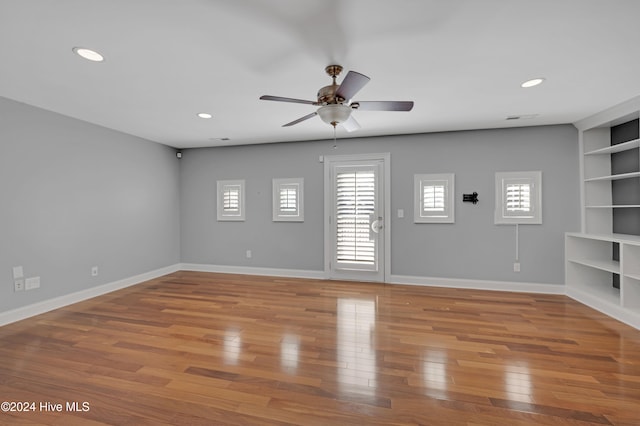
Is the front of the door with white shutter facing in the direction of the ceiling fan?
yes

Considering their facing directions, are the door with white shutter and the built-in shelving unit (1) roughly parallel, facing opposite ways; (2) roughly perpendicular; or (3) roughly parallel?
roughly perpendicular

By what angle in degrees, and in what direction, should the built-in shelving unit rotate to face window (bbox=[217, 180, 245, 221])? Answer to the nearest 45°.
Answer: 0° — it already faces it

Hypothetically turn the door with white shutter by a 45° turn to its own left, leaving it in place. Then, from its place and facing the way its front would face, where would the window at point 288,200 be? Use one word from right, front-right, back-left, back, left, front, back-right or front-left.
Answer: back-right

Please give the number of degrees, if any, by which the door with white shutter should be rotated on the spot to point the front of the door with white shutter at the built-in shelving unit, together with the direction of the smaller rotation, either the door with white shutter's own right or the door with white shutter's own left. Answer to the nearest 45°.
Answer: approximately 90° to the door with white shutter's own left

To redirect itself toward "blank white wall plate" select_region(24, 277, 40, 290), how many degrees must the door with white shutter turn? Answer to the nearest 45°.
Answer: approximately 45° to its right

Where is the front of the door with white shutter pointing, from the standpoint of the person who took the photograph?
facing the viewer

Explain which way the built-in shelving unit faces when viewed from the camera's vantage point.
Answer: facing the viewer and to the left of the viewer

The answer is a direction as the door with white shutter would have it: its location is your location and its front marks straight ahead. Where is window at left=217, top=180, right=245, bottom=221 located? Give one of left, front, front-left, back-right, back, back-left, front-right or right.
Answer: right

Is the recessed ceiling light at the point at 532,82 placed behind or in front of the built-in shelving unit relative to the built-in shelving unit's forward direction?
in front

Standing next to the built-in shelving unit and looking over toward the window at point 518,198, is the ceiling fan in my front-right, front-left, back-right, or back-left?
front-left

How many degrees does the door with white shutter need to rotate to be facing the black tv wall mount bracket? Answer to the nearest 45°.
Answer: approximately 90° to its left

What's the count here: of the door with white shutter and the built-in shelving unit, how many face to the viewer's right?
0

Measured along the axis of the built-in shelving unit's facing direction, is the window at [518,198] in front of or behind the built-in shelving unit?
in front

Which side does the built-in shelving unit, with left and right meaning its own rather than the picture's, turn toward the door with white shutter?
front

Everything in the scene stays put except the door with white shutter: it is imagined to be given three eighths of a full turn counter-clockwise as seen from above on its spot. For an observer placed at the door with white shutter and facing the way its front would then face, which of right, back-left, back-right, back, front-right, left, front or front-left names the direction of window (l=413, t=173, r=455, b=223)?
front-right
